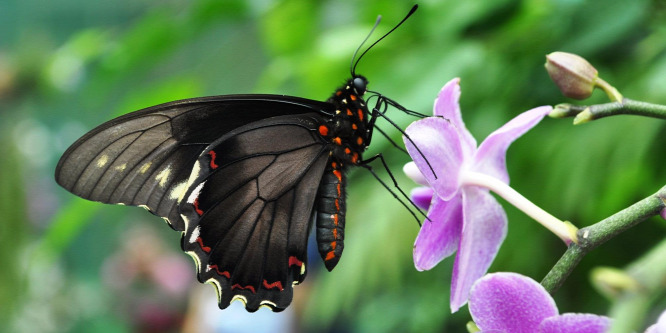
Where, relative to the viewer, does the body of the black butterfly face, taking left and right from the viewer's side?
facing to the right of the viewer
